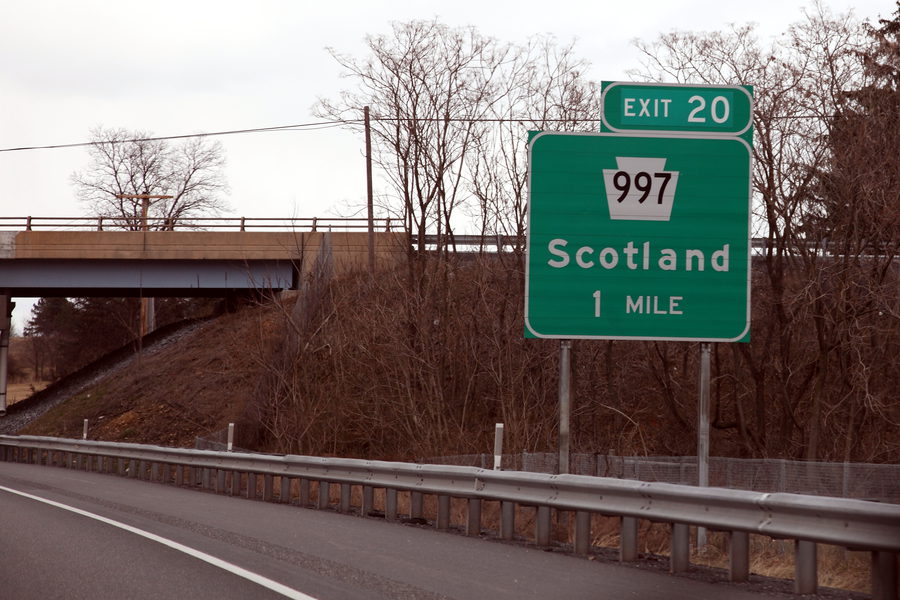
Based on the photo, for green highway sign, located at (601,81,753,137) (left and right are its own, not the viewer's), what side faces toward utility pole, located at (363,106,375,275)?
back

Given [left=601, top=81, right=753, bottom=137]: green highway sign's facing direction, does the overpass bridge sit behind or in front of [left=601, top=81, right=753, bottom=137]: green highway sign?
behind

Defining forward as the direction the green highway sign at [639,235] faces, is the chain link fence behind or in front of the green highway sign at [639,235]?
behind

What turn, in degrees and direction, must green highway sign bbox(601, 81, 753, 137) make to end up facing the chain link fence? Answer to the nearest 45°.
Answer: approximately 180°

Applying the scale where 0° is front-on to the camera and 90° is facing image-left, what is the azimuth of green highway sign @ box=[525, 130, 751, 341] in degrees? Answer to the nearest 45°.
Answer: approximately 0°

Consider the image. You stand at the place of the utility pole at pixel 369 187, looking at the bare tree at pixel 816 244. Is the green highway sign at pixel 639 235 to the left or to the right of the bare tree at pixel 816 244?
right

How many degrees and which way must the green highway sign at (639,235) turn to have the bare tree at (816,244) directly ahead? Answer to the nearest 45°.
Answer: approximately 180°

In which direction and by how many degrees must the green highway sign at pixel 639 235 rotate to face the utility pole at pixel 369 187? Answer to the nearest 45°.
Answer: approximately 180°

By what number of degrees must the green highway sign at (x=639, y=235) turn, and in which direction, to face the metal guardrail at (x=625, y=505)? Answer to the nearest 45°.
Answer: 0° — it already faces it

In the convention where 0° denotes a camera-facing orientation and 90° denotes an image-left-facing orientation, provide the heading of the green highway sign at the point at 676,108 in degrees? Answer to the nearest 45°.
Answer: approximately 0°
